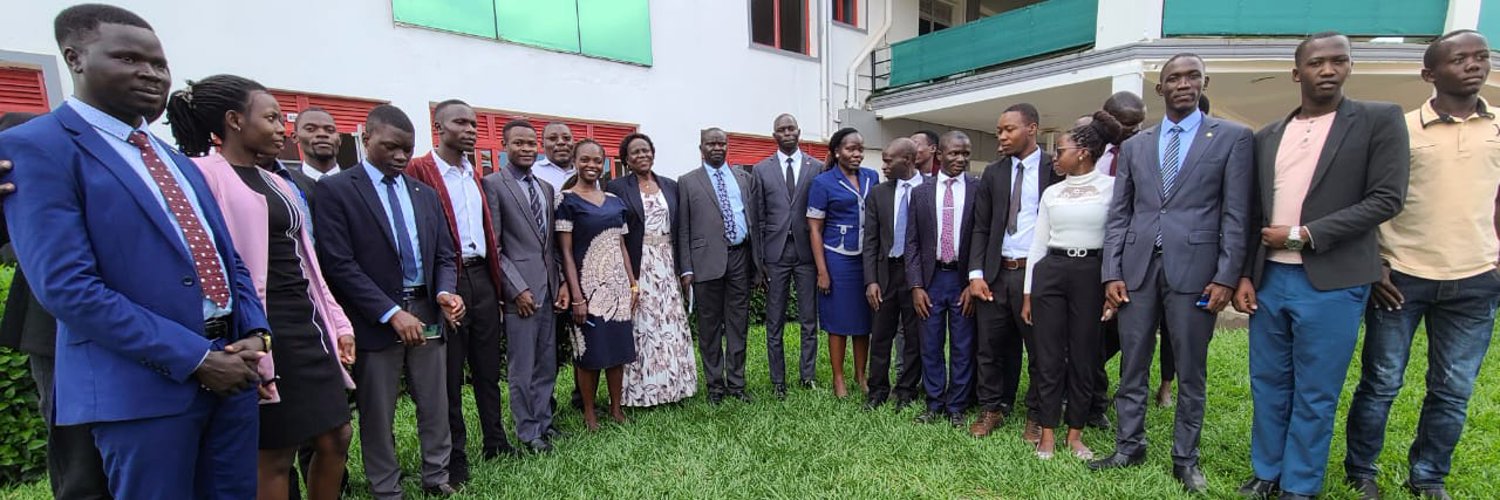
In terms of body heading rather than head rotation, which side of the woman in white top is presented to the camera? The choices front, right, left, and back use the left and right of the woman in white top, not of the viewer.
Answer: front

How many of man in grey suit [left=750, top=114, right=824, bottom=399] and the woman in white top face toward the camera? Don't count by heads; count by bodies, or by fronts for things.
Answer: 2

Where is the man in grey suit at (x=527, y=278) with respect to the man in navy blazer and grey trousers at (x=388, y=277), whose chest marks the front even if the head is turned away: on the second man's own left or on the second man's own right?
on the second man's own left

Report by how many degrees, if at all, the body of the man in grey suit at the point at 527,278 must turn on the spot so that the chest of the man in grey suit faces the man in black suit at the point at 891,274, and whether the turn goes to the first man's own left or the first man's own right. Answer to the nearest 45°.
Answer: approximately 45° to the first man's own left

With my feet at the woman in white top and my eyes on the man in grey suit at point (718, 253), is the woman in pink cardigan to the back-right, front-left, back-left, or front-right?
front-left

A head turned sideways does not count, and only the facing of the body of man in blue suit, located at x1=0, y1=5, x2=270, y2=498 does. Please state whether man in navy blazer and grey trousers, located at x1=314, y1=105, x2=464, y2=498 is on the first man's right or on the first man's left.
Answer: on the first man's left

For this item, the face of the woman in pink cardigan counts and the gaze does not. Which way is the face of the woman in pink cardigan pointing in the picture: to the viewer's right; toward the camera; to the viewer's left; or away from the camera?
to the viewer's right

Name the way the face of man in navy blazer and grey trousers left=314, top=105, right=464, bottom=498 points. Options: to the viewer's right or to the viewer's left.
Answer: to the viewer's right

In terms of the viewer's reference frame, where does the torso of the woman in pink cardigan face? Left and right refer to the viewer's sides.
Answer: facing the viewer and to the right of the viewer
